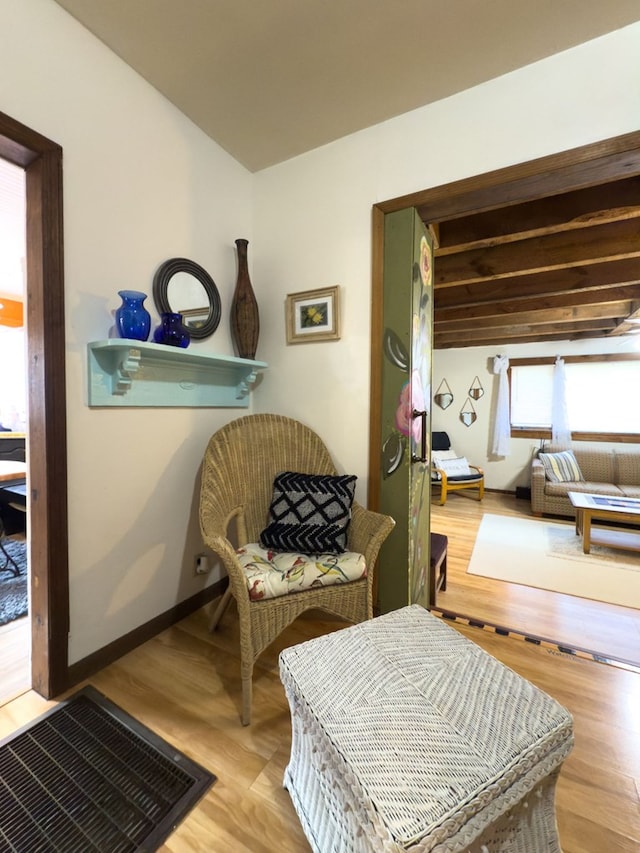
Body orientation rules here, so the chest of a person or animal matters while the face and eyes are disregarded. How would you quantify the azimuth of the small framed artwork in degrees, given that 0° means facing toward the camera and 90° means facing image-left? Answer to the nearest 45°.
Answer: approximately 45°

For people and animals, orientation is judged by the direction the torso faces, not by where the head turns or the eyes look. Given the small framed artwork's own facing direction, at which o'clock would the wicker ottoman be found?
The wicker ottoman is roughly at 10 o'clock from the small framed artwork.

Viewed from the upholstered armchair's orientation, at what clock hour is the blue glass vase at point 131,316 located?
The blue glass vase is roughly at 2 o'clock from the upholstered armchair.

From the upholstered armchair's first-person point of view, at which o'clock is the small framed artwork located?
The small framed artwork is roughly at 2 o'clock from the upholstered armchair.

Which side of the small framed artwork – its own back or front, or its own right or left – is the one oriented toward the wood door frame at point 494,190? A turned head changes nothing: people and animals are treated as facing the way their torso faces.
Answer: left

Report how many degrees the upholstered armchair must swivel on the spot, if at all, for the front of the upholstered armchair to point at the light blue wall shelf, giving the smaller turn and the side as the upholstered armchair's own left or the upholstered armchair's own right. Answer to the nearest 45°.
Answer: approximately 45° to the upholstered armchair's own right

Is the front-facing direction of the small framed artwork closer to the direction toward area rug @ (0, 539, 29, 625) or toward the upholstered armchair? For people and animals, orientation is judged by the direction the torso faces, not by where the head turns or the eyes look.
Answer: the area rug

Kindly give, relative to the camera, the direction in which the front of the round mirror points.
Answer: facing the viewer and to the right of the viewer

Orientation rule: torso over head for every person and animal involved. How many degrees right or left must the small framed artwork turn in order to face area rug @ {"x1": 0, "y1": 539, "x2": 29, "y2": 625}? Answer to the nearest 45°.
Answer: approximately 45° to its right

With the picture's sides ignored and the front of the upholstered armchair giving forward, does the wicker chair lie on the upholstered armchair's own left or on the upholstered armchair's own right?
on the upholstered armchair's own right

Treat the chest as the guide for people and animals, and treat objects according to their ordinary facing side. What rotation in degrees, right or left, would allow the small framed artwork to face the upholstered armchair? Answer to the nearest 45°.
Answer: approximately 180°

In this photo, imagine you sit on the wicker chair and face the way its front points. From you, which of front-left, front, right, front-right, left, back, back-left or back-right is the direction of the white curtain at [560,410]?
left

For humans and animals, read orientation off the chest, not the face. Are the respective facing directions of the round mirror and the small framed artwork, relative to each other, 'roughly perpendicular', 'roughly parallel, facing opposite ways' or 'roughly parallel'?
roughly perpendicular

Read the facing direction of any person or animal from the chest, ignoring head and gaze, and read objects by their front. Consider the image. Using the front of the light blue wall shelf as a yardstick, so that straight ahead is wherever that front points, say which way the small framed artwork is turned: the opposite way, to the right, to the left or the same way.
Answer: to the right
